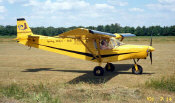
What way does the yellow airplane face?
to the viewer's right
